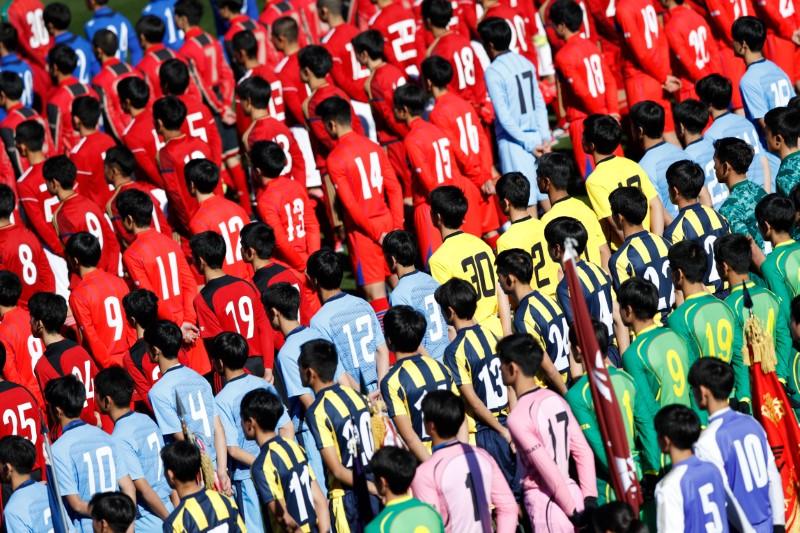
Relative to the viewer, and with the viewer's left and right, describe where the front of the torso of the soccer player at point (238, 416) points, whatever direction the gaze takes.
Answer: facing away from the viewer and to the left of the viewer

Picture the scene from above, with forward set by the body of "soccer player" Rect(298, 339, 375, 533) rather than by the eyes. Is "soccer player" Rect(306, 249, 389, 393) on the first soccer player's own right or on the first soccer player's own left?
on the first soccer player's own right

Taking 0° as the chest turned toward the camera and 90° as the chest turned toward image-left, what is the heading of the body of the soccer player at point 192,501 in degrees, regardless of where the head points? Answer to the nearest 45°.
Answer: approximately 135°

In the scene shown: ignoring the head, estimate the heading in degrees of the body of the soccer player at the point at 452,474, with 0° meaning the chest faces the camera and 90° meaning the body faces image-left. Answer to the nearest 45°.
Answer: approximately 135°

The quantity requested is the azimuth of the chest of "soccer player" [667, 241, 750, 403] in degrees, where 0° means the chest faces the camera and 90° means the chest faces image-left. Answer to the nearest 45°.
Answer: approximately 135°

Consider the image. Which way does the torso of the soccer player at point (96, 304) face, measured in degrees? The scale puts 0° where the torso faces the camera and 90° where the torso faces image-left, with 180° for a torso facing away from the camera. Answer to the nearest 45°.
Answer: approximately 135°

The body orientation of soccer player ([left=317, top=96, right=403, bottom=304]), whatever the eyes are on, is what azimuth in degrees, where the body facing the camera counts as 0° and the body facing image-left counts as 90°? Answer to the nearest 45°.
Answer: approximately 135°

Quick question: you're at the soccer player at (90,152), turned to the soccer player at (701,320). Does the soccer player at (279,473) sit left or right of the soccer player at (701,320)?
right

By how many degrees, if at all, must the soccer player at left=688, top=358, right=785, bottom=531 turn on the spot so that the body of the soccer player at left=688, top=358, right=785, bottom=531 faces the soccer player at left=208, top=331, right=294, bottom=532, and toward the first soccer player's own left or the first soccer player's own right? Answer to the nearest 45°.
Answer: approximately 45° to the first soccer player's own left

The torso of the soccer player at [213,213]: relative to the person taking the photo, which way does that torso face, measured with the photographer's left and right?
facing away from the viewer and to the left of the viewer

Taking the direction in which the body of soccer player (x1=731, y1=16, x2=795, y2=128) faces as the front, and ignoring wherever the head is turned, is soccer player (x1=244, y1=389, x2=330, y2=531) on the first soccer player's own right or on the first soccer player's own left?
on the first soccer player's own left

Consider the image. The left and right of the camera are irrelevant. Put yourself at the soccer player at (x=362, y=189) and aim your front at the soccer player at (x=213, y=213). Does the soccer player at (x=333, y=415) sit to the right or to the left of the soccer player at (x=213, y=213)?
left

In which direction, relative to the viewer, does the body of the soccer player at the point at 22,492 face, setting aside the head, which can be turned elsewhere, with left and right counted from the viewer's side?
facing away from the viewer and to the left of the viewer
